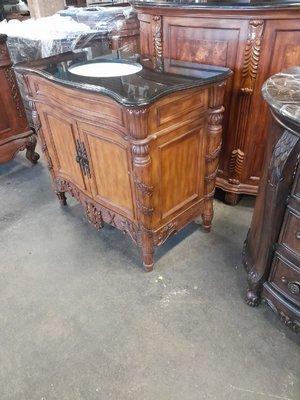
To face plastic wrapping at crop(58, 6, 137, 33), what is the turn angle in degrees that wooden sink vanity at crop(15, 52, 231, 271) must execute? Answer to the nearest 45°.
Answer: approximately 135° to its right

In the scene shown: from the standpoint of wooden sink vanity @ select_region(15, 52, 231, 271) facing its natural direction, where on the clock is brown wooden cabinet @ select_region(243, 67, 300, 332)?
The brown wooden cabinet is roughly at 9 o'clock from the wooden sink vanity.

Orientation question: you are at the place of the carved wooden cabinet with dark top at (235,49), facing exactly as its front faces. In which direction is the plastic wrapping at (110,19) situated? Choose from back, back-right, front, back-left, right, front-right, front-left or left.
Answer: right

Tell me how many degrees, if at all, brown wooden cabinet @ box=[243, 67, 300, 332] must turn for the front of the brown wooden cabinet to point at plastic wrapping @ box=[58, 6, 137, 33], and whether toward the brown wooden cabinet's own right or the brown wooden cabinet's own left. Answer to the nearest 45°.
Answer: approximately 90° to the brown wooden cabinet's own right

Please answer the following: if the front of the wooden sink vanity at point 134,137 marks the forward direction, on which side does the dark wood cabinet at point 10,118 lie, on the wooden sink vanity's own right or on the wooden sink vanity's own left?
on the wooden sink vanity's own right

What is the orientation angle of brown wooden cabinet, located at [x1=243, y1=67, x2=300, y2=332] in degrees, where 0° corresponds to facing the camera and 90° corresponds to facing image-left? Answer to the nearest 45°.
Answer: approximately 45°

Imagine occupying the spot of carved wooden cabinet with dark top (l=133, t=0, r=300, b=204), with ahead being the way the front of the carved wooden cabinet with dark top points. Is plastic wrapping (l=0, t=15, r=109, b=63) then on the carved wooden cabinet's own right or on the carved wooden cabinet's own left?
on the carved wooden cabinet's own right
